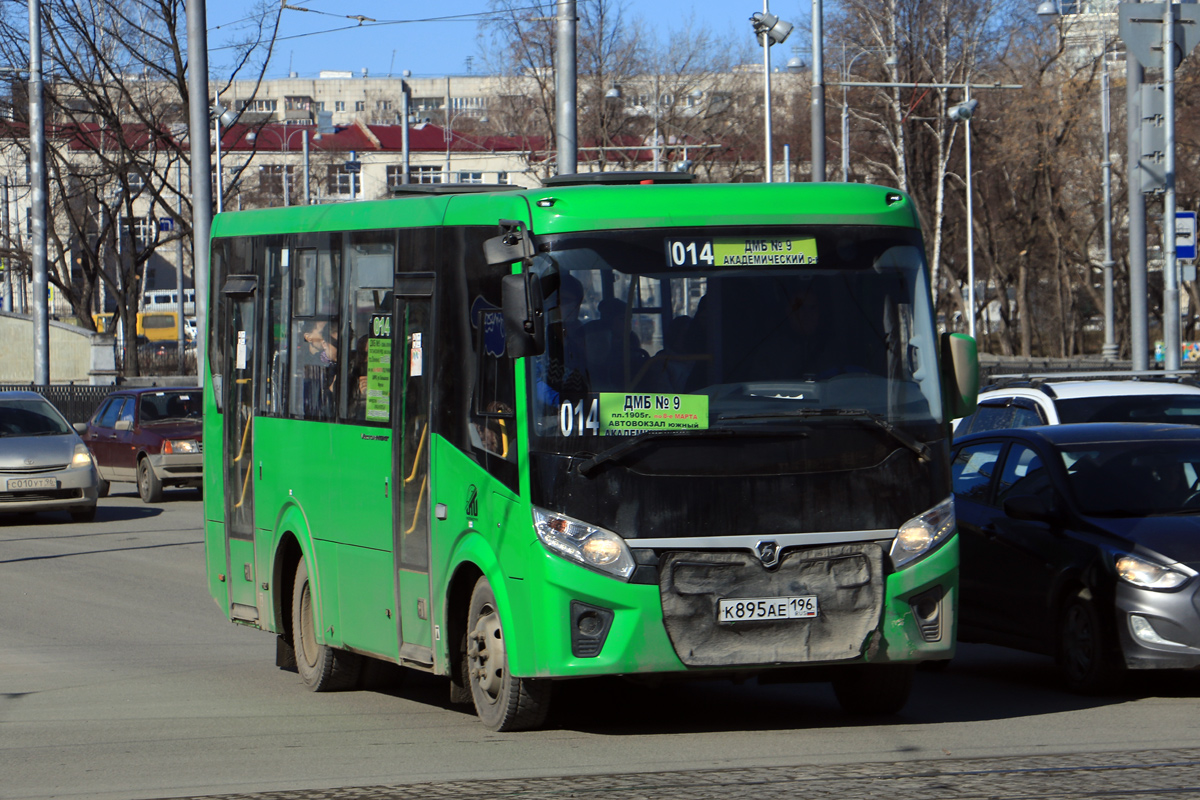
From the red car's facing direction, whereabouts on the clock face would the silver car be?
The silver car is roughly at 2 o'clock from the red car.

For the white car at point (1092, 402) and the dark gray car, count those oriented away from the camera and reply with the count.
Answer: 0

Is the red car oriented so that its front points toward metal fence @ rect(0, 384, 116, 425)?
no

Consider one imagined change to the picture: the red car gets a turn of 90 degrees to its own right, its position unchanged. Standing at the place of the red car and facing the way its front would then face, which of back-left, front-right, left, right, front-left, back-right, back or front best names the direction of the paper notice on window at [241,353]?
front-left

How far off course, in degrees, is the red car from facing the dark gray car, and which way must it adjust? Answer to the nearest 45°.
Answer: approximately 45° to its right

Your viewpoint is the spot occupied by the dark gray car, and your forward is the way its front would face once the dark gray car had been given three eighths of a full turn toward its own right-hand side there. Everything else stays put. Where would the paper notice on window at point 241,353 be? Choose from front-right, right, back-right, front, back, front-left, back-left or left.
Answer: front

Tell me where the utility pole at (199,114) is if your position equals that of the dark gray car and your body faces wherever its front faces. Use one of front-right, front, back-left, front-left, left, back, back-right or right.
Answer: back

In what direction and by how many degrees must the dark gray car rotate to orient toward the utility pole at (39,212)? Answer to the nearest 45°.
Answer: approximately 180°

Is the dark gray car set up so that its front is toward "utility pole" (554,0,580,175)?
no

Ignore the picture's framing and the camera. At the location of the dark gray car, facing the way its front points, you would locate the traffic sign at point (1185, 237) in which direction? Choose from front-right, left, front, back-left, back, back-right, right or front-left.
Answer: back-left

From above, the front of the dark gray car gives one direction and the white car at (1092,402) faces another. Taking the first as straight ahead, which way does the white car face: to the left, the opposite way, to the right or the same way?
the same way

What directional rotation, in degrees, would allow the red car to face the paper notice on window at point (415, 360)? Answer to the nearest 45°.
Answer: approximately 45° to its right

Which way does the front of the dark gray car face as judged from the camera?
facing the viewer and to the right of the viewer

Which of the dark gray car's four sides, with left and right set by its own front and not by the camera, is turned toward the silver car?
back

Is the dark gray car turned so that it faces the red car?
no

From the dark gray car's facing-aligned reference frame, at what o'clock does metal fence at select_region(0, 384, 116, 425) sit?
The metal fence is roughly at 6 o'clock from the dark gray car.

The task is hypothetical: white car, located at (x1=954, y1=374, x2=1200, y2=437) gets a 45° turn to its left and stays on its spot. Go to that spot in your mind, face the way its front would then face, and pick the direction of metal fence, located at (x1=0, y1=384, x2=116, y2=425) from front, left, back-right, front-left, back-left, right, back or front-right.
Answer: back-left

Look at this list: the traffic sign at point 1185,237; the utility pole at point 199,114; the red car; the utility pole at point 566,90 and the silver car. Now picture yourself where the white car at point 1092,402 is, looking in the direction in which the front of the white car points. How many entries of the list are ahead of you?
0
